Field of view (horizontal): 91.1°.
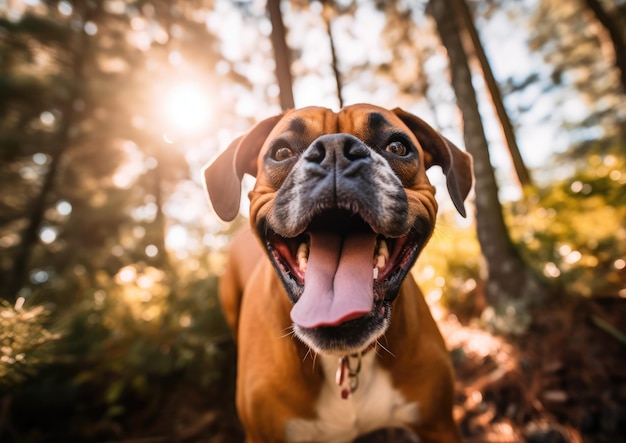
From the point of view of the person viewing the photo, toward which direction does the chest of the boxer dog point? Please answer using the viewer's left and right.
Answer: facing the viewer

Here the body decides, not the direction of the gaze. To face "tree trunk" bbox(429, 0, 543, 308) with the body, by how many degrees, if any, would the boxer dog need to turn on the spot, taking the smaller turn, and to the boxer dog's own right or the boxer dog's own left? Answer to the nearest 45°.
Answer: approximately 135° to the boxer dog's own left

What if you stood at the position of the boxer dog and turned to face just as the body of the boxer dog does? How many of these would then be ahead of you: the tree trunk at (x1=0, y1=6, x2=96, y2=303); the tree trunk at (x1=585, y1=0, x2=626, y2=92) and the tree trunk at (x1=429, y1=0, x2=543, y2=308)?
0

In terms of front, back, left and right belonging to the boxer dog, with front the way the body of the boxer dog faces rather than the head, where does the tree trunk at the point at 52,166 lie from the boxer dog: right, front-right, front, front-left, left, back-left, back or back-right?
back-right

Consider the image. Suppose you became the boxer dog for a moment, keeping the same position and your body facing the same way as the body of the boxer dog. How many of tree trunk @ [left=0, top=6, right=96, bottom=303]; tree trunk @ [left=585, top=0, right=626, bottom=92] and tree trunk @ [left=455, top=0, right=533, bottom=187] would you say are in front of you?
0

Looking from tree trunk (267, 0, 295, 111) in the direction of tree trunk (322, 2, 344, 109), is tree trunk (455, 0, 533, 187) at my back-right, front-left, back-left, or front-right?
front-right

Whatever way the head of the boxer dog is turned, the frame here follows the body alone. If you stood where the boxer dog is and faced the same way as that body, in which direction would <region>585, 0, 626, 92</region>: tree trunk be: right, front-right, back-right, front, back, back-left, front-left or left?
back-left

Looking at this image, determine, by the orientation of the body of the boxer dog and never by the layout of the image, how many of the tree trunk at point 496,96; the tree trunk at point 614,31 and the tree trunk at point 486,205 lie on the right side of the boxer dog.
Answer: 0

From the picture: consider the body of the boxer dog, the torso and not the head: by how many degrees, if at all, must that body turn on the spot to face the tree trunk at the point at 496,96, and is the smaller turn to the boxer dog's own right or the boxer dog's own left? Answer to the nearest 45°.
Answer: approximately 135° to the boxer dog's own left

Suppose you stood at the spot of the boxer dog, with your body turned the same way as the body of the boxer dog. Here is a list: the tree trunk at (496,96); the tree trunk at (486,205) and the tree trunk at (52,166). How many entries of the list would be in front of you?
0
